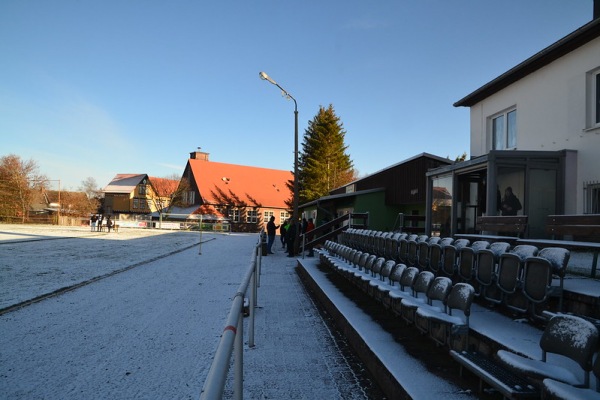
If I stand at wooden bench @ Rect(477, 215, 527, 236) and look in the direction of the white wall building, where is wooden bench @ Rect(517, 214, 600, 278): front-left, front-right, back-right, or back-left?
back-right

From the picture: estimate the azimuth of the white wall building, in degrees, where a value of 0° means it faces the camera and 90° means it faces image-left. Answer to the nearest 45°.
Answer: approximately 45°

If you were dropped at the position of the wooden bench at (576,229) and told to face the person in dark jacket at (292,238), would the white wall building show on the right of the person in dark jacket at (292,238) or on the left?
right

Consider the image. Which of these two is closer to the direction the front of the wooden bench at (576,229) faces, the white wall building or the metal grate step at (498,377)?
the metal grate step

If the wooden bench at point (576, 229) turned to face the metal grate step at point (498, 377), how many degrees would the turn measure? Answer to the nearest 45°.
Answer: approximately 45° to its left

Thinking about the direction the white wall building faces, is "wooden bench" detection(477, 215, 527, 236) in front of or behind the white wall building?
in front

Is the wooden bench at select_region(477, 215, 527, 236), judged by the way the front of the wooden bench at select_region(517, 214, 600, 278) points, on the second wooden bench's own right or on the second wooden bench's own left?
on the second wooden bench's own right

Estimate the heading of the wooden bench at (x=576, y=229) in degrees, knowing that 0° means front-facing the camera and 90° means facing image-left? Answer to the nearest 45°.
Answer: approximately 45°

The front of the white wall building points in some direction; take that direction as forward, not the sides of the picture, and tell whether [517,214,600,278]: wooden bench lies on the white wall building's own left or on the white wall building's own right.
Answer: on the white wall building's own left
